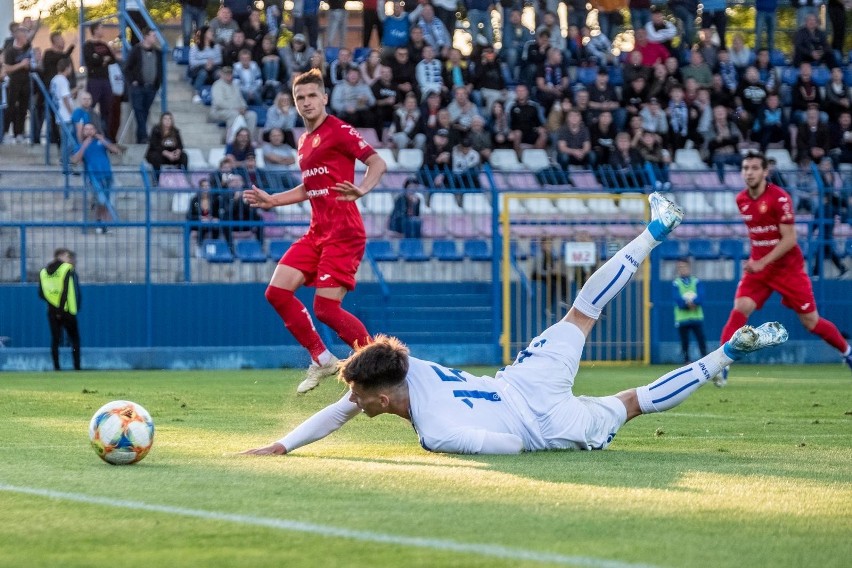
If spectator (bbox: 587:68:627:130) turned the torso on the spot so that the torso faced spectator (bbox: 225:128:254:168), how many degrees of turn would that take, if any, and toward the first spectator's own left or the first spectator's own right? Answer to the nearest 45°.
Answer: approximately 45° to the first spectator's own right

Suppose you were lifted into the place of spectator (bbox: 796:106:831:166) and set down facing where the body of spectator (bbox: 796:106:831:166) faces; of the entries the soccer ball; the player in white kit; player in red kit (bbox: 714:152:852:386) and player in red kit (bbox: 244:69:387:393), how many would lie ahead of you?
4

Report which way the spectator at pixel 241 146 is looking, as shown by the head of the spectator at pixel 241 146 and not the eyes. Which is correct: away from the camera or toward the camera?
toward the camera

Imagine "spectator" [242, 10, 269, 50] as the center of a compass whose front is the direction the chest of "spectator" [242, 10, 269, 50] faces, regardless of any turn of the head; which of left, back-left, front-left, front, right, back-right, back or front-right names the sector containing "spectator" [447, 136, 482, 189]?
front-left

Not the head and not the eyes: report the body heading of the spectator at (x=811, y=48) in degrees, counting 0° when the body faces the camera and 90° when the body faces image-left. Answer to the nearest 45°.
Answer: approximately 0°

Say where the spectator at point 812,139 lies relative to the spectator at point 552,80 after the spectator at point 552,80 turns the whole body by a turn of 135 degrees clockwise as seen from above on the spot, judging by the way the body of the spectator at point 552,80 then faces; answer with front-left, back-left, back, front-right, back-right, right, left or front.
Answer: back-right

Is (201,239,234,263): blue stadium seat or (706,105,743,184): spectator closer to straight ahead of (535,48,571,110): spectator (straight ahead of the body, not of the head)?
the blue stadium seat

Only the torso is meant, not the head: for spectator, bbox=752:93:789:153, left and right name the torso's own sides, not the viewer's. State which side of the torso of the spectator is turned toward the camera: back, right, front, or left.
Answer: front

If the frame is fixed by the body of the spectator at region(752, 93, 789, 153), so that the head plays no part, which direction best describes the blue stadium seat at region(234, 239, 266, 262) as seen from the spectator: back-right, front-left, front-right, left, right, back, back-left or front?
front-right

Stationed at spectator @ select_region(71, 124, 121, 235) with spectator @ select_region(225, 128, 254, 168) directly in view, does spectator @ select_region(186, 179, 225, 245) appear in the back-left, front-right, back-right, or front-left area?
front-right

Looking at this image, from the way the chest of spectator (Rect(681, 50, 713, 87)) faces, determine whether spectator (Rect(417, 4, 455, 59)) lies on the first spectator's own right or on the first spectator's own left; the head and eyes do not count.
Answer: on the first spectator's own right

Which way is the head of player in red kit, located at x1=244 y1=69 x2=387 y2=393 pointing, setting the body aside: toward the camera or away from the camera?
toward the camera

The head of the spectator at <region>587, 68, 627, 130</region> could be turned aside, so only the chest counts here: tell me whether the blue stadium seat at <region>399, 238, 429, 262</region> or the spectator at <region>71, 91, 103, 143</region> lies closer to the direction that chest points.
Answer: the blue stadium seat

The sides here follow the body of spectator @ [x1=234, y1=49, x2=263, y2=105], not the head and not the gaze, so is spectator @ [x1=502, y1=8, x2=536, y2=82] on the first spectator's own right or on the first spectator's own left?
on the first spectator's own left

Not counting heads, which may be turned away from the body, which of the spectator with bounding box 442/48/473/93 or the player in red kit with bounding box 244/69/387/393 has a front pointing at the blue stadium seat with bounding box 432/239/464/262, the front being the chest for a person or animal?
the spectator

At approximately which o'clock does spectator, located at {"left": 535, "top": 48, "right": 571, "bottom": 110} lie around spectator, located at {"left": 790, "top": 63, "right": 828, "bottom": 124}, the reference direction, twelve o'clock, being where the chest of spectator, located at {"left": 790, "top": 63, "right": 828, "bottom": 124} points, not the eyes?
spectator, located at {"left": 535, "top": 48, "right": 571, "bottom": 110} is roughly at 2 o'clock from spectator, located at {"left": 790, "top": 63, "right": 828, "bottom": 124}.

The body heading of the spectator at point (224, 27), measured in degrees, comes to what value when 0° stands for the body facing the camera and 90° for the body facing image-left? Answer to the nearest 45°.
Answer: approximately 0°
